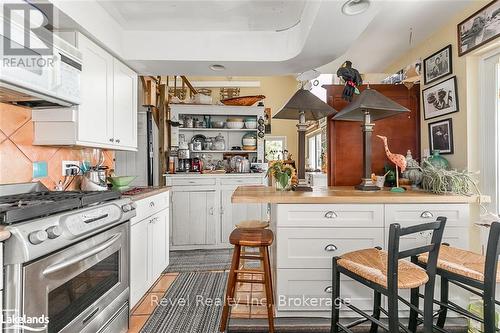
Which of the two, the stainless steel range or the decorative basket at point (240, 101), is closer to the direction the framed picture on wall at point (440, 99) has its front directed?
the stainless steel range

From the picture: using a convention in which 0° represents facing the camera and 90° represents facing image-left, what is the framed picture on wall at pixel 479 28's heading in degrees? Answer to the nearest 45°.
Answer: approximately 45°

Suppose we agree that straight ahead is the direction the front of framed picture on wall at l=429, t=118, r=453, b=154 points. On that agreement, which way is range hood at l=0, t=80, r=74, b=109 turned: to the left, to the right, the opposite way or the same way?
the opposite way

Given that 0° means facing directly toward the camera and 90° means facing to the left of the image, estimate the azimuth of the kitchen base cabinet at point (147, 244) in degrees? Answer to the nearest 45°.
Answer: approximately 315°

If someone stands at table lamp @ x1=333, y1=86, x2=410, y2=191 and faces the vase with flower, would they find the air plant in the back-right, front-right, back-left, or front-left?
back-left

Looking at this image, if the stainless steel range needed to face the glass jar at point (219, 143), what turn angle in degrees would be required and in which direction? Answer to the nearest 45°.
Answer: approximately 90° to its left
